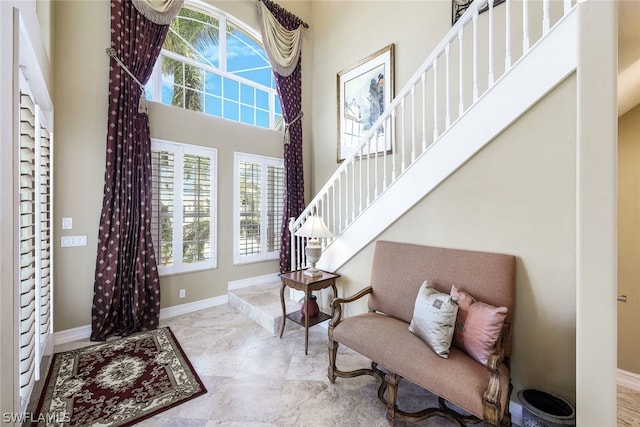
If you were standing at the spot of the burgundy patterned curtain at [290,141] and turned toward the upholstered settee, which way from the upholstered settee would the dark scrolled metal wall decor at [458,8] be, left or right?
left

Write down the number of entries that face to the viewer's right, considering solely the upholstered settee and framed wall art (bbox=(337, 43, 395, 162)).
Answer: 0

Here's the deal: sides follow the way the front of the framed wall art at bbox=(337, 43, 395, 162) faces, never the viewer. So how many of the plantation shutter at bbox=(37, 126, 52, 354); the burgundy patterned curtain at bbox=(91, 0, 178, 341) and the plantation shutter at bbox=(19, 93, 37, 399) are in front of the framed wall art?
3

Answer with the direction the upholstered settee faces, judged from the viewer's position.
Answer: facing the viewer and to the left of the viewer

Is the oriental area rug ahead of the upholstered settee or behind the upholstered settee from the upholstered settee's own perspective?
ahead

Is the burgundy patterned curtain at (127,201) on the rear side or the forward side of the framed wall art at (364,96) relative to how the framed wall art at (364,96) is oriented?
on the forward side

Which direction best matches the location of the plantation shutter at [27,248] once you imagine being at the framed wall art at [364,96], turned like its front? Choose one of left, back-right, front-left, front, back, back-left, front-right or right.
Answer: front

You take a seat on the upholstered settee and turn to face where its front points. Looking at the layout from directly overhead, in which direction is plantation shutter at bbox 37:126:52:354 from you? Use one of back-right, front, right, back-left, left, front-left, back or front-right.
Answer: front-right

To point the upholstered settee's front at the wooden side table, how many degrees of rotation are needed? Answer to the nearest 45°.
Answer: approximately 90° to its right

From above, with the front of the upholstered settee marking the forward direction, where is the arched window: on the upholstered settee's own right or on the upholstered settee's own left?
on the upholstered settee's own right

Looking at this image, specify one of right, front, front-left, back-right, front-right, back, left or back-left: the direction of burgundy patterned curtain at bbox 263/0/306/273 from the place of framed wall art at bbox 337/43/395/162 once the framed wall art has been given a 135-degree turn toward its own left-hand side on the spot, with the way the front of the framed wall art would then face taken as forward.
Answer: back

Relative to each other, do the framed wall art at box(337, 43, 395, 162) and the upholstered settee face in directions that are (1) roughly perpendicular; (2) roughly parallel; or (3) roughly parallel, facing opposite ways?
roughly parallel

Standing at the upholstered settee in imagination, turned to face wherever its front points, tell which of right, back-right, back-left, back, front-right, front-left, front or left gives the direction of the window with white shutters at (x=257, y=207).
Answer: right

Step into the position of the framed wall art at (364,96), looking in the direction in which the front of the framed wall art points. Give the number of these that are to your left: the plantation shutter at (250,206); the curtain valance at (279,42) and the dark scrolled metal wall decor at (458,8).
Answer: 1
